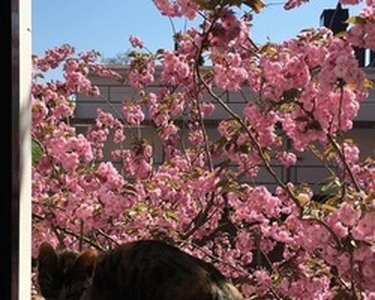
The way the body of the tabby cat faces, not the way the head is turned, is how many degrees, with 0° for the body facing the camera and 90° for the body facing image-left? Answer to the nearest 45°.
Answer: approximately 90°
